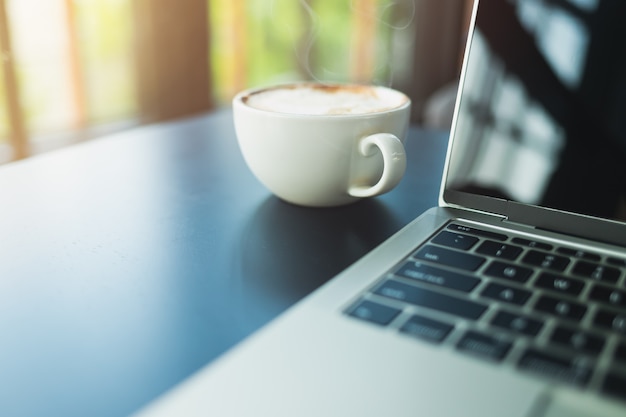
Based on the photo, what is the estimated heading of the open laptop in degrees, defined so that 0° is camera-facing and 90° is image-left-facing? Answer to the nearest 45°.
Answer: approximately 45°
